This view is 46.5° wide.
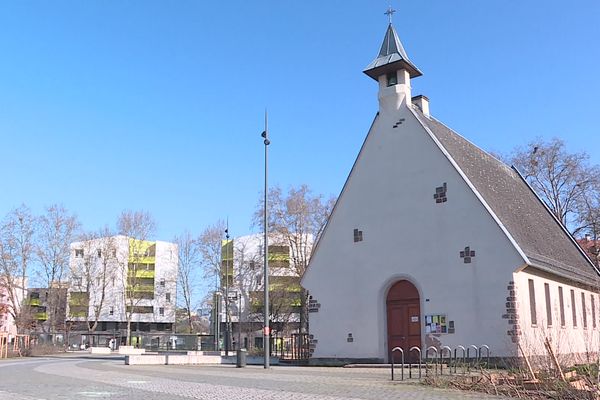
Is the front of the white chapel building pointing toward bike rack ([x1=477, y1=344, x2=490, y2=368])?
yes
